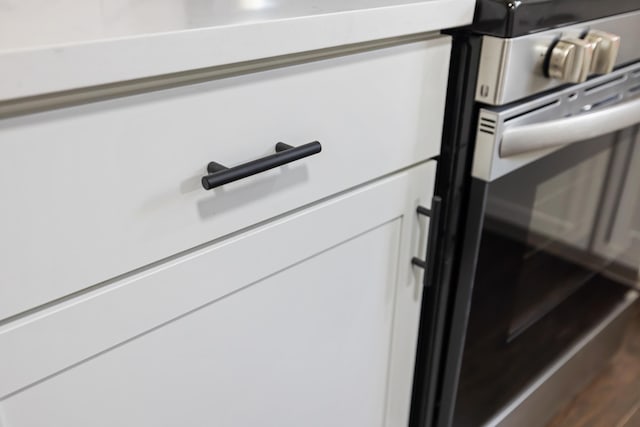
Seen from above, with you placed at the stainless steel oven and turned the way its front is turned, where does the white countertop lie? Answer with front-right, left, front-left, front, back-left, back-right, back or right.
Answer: right

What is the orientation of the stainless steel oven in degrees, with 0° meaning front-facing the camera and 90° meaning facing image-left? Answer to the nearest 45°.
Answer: approximately 315°

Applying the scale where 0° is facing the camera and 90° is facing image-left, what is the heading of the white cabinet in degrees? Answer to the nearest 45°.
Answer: approximately 315°

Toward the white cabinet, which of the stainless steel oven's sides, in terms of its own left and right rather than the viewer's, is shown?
right

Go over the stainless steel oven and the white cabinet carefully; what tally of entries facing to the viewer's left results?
0

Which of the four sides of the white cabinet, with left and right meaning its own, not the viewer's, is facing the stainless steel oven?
left
